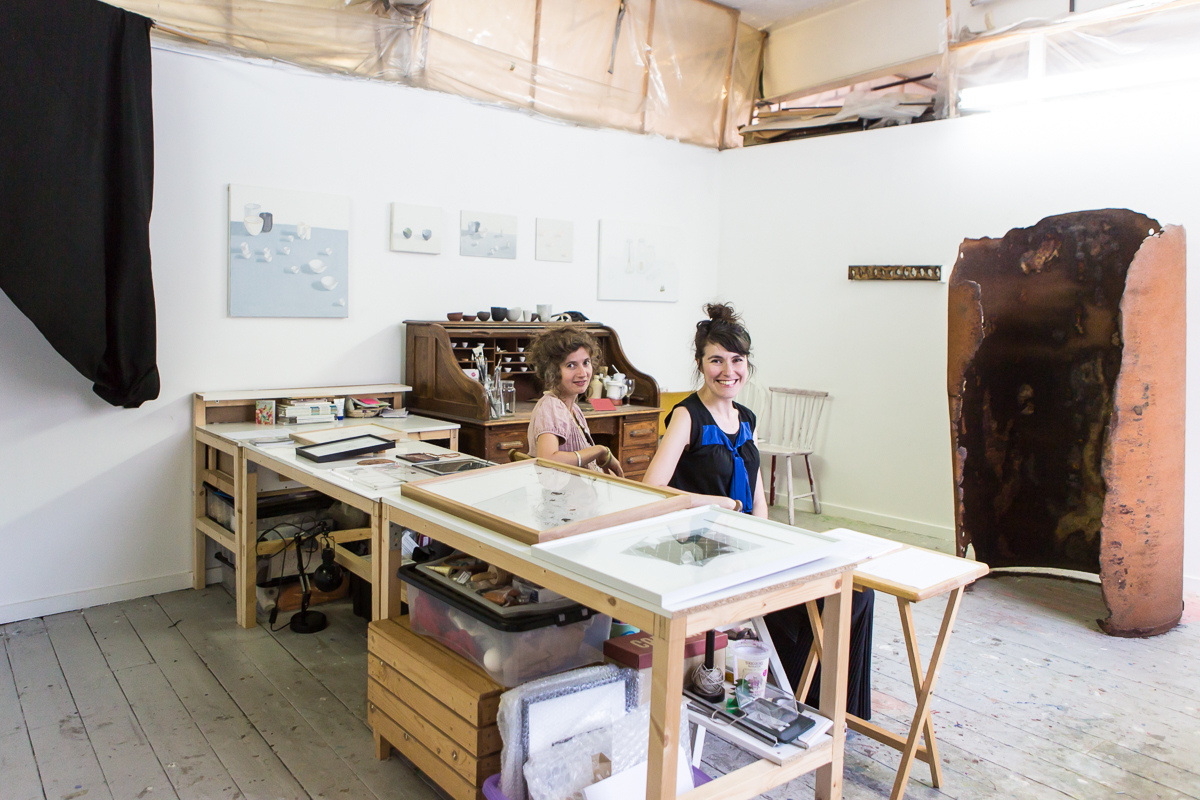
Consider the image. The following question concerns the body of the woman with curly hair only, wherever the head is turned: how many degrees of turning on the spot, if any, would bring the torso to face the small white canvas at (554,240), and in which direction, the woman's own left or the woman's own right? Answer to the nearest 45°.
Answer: approximately 135° to the woman's own left

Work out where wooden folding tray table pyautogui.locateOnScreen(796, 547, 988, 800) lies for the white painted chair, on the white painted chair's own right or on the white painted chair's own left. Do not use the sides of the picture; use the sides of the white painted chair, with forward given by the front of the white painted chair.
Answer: on the white painted chair's own left

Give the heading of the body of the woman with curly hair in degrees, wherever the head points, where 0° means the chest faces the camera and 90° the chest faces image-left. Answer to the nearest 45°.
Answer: approximately 315°

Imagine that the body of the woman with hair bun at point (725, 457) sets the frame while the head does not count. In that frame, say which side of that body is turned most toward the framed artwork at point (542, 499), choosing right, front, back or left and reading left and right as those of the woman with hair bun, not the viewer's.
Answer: right

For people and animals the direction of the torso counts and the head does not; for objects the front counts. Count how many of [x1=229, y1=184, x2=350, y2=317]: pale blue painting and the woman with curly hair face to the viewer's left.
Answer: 0

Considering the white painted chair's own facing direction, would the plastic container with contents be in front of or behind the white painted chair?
in front

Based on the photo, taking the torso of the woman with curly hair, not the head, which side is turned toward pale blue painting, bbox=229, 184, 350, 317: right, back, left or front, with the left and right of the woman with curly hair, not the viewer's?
back

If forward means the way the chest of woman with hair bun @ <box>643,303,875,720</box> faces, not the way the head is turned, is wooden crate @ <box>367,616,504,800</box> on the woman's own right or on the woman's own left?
on the woman's own right

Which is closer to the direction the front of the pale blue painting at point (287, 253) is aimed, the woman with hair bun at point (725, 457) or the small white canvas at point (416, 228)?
the woman with hair bun

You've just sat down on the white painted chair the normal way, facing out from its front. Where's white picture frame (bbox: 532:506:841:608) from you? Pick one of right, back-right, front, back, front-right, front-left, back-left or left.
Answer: front-left
